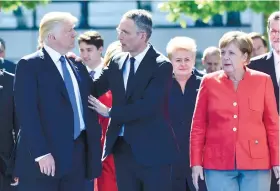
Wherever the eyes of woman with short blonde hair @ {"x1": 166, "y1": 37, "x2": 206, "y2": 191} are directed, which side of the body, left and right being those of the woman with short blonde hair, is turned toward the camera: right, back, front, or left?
front

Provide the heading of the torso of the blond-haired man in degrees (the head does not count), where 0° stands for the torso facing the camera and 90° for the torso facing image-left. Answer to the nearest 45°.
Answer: approximately 315°

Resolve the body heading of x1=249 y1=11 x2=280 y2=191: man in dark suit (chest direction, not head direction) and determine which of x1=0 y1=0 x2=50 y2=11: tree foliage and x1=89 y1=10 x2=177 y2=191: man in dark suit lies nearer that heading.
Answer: the man in dark suit

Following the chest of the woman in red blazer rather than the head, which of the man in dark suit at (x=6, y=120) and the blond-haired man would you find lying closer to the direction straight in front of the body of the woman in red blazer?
the blond-haired man

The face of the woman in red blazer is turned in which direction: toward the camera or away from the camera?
toward the camera

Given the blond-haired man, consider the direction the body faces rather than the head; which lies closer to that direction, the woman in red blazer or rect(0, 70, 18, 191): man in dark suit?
the woman in red blazer

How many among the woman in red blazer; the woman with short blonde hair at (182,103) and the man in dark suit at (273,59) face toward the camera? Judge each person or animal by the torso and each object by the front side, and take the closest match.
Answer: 3

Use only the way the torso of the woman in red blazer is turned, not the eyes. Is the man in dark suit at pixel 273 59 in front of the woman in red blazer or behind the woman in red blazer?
behind

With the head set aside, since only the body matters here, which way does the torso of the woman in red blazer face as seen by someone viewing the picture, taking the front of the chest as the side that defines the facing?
toward the camera

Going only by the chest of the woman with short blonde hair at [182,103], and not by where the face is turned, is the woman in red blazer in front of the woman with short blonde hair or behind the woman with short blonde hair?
in front

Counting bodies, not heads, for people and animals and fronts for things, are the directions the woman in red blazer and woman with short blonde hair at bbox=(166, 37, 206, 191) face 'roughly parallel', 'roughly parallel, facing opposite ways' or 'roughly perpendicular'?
roughly parallel

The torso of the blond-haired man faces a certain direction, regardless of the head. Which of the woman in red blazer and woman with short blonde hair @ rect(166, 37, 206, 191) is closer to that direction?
the woman in red blazer

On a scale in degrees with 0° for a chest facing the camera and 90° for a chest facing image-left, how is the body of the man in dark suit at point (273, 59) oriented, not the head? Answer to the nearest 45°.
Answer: approximately 0°

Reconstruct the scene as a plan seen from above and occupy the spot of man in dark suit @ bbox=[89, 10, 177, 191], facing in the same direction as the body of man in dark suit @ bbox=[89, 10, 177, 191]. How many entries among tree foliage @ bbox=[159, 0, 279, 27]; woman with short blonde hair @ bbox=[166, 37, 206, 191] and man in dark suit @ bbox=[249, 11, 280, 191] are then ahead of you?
0

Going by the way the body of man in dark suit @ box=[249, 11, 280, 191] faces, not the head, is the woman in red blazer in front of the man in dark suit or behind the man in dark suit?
in front

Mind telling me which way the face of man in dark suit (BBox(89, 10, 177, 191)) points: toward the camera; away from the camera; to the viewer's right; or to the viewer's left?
to the viewer's left

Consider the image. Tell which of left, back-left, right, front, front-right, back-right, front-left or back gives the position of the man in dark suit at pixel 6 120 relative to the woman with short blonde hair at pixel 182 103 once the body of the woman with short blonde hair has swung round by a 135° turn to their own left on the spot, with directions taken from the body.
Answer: back-left

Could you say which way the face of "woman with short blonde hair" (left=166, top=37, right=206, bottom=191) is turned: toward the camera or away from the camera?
toward the camera

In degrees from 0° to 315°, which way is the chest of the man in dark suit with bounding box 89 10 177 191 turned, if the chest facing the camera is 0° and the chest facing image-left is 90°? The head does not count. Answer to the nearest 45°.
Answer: approximately 45°

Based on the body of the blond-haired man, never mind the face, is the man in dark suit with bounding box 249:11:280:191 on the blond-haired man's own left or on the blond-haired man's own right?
on the blond-haired man's own left

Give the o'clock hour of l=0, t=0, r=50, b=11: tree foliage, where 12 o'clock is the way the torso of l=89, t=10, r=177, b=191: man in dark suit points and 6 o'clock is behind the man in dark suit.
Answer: The tree foliage is roughly at 4 o'clock from the man in dark suit.
